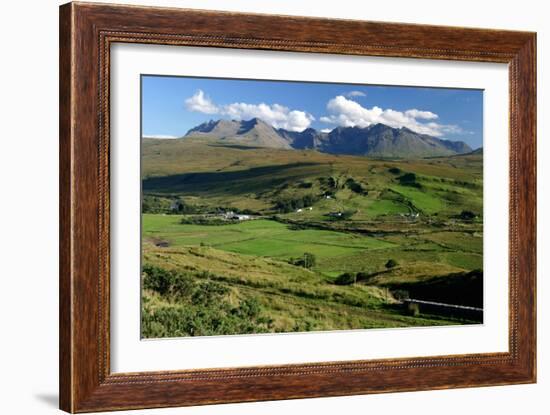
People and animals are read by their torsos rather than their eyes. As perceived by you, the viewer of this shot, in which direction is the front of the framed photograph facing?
facing the viewer and to the right of the viewer
